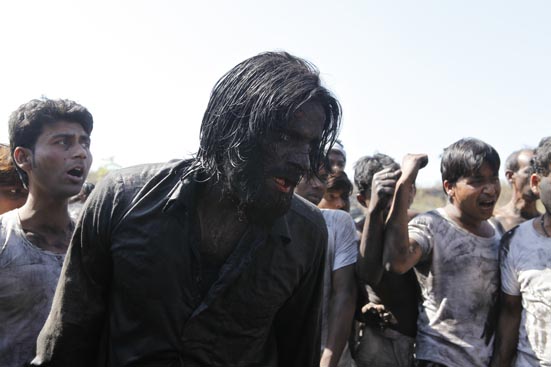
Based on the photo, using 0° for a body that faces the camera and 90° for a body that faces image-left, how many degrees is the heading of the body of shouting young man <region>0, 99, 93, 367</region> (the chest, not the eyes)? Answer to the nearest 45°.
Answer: approximately 315°

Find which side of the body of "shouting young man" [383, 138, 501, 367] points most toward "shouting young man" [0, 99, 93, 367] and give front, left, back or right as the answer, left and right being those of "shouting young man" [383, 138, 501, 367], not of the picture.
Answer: right

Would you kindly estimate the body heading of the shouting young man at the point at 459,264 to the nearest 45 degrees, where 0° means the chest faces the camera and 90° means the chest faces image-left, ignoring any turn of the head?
approximately 315°

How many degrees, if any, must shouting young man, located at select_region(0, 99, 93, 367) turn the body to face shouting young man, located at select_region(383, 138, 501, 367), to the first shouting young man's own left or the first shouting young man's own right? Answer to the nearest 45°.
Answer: approximately 45° to the first shouting young man's own left
